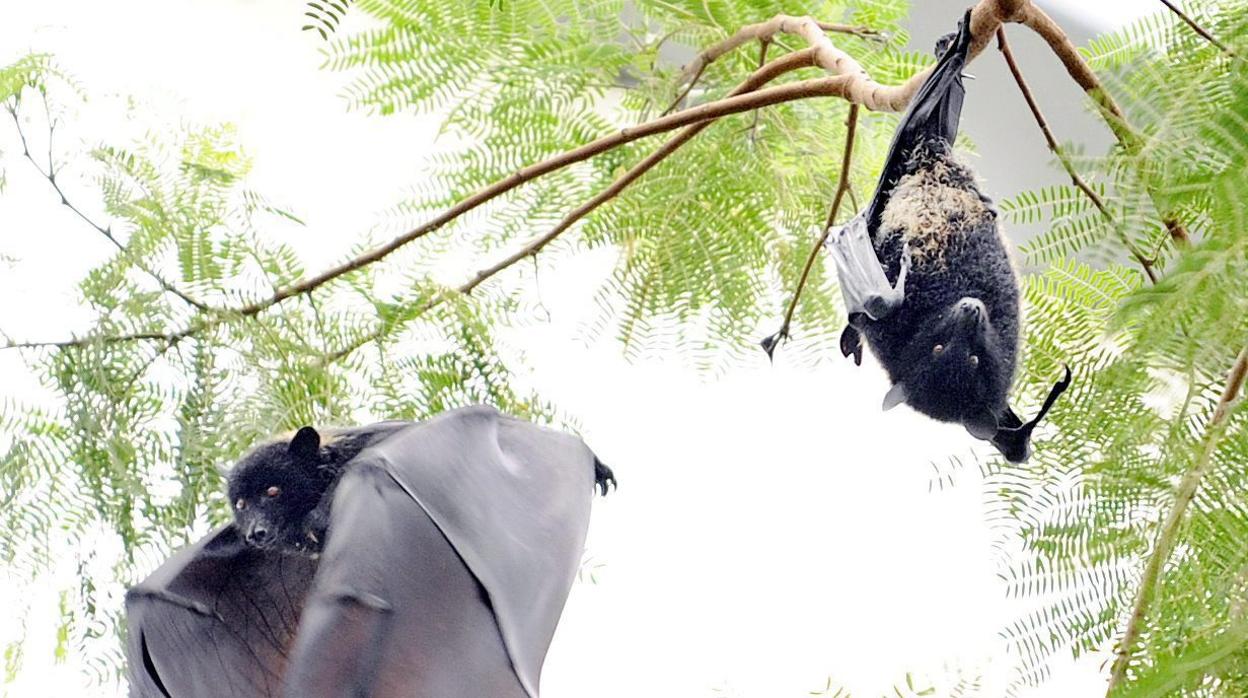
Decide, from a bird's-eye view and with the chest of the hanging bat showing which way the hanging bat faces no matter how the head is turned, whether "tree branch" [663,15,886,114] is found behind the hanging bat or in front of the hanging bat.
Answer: behind

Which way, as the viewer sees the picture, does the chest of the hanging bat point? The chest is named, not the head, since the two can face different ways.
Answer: toward the camera
